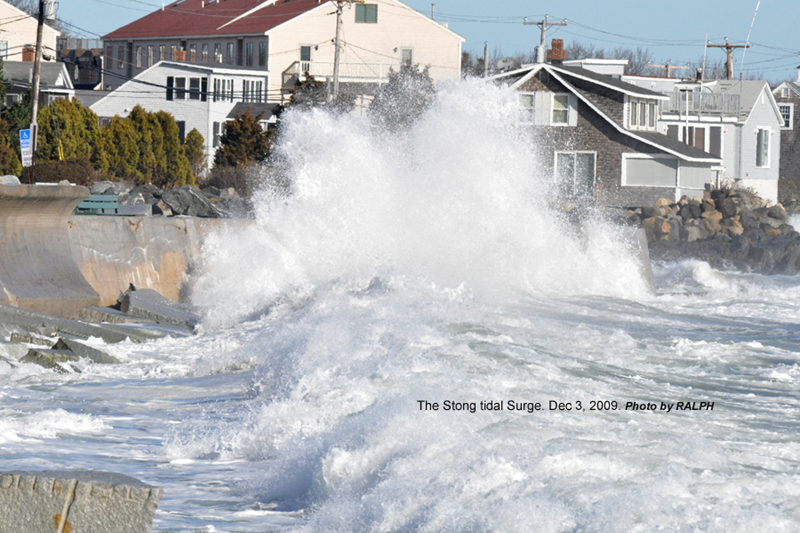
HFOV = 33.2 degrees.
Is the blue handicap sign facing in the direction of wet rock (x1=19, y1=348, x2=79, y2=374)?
yes

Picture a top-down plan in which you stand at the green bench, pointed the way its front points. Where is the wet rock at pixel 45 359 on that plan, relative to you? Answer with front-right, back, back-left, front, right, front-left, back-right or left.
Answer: front

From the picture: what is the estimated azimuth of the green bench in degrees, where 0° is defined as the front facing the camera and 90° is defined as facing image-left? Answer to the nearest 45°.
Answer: approximately 0°

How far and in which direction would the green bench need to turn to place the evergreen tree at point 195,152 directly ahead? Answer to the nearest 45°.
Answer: approximately 180°

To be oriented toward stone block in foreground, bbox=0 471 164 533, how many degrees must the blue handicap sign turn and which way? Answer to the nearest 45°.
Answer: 0° — it already faces it

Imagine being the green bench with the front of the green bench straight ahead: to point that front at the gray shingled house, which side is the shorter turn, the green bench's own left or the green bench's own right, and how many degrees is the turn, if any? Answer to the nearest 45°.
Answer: approximately 135° to the green bench's own left

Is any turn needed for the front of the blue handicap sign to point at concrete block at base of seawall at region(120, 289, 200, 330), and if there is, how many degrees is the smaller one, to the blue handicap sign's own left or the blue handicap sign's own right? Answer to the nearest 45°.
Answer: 0° — it already faces it

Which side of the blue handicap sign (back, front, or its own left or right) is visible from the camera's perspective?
front

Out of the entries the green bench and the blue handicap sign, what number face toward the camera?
2

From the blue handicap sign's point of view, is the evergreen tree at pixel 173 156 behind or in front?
behind

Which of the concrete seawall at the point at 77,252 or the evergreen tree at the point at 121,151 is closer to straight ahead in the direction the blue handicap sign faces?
the concrete seawall

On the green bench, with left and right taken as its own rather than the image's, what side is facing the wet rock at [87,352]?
front
